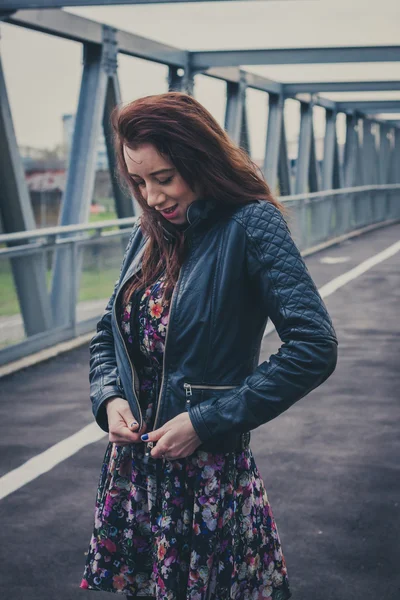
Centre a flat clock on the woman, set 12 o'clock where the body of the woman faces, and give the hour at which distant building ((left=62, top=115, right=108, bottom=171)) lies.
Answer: The distant building is roughly at 4 o'clock from the woman.

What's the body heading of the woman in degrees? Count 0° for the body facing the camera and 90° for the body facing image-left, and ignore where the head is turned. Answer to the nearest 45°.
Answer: approximately 45°

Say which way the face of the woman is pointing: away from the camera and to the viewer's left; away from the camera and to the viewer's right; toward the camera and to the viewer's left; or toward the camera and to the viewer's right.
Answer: toward the camera and to the viewer's left
